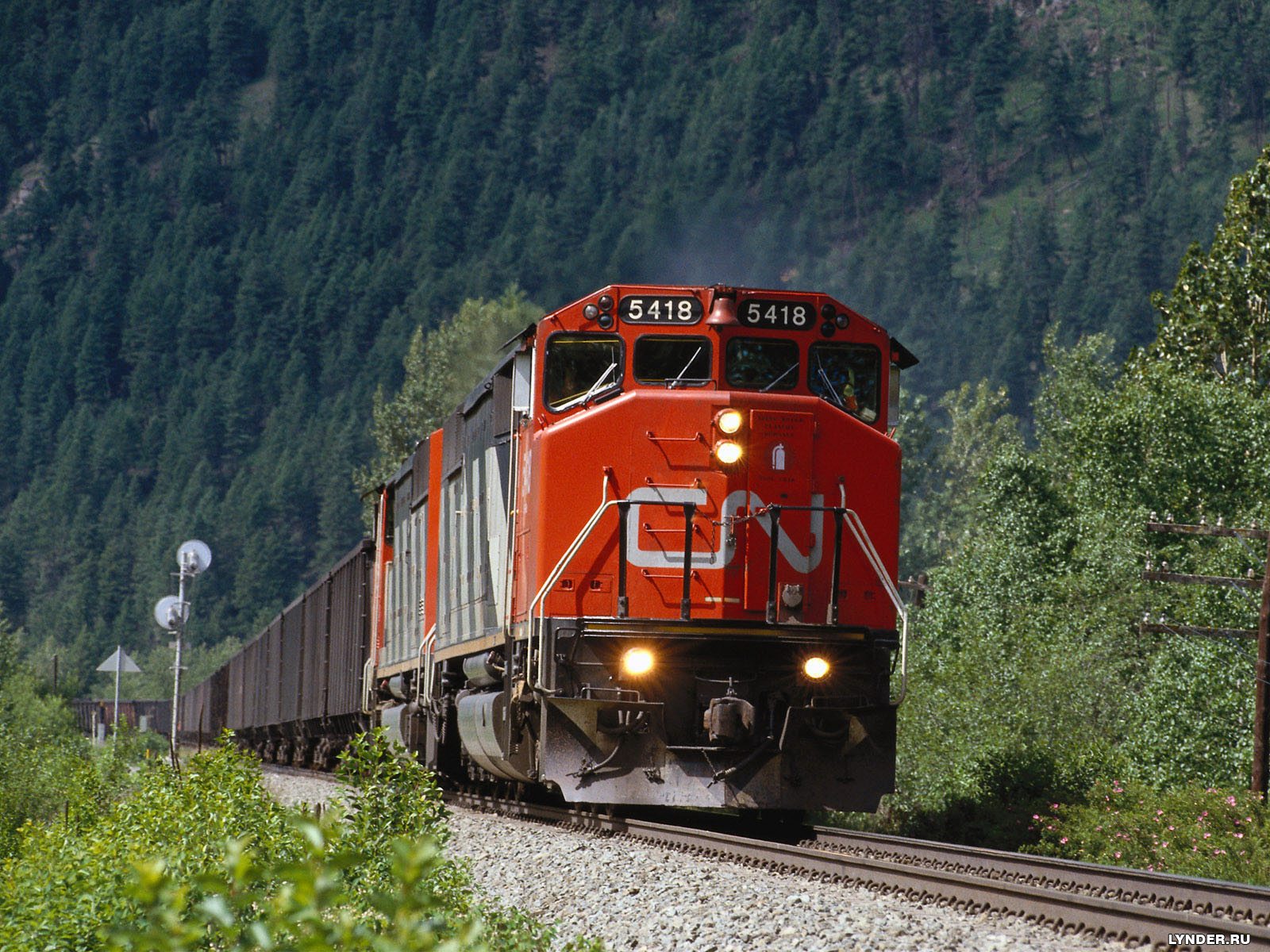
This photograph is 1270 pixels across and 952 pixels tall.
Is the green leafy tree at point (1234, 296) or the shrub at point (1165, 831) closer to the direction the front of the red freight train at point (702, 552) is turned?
the shrub

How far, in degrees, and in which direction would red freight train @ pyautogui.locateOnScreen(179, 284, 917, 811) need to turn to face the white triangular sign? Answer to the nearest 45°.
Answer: approximately 180°

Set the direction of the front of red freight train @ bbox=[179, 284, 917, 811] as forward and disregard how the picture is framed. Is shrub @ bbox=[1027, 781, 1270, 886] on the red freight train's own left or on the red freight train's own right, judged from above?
on the red freight train's own left

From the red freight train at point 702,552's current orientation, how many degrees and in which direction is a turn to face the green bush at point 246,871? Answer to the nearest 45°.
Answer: approximately 90° to its right

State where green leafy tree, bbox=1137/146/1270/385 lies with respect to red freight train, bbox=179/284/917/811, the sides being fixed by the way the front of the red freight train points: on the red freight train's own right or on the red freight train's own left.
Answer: on the red freight train's own left

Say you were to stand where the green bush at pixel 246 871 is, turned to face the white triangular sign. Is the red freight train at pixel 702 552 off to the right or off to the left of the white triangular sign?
right
